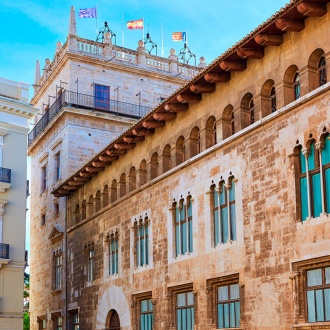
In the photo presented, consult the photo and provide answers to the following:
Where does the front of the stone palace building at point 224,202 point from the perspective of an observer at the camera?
facing the viewer and to the left of the viewer

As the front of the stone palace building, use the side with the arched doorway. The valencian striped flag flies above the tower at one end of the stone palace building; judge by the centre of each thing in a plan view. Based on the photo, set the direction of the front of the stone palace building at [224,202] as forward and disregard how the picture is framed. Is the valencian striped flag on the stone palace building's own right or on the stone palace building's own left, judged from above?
on the stone palace building's own right

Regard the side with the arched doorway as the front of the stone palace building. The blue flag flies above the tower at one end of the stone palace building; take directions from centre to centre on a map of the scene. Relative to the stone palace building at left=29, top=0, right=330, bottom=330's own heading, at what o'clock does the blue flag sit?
The blue flag is roughly at 4 o'clock from the stone palace building.
